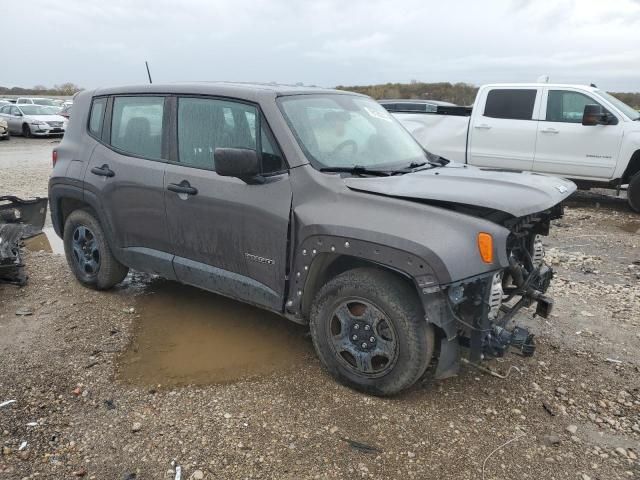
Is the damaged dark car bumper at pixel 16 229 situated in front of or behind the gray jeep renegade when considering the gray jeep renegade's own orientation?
behind

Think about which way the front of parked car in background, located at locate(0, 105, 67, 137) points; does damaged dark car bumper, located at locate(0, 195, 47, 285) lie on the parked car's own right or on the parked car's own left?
on the parked car's own right

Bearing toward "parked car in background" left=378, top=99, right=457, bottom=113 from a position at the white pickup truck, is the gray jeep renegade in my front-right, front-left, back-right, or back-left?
back-left

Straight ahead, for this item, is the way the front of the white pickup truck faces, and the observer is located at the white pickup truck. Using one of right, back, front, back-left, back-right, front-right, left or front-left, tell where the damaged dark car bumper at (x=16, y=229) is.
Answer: back-right

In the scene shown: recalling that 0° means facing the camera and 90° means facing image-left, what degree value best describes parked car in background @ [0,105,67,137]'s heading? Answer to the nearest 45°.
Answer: approximately 315°

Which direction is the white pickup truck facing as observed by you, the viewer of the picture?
facing to the right of the viewer

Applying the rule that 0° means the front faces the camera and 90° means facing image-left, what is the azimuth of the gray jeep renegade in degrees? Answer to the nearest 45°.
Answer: approximately 315°

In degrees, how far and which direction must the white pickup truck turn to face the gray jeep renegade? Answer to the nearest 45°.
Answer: approximately 90° to its right
